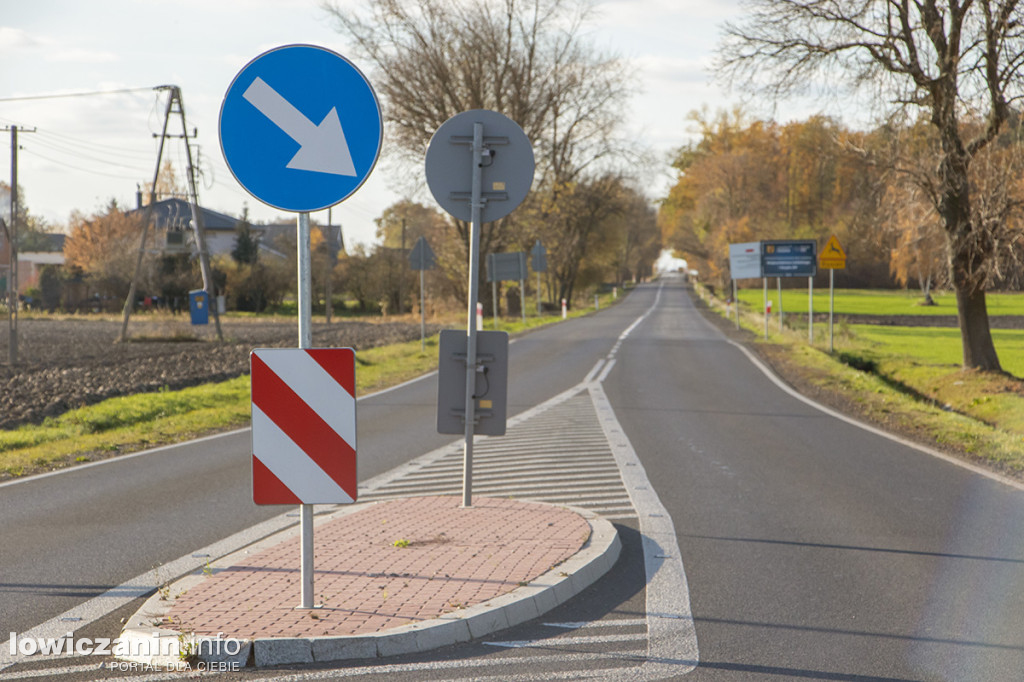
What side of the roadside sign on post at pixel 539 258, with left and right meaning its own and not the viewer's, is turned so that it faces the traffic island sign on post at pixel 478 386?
back

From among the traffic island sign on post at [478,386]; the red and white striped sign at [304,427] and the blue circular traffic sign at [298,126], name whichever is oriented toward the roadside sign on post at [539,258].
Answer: the traffic island sign on post at [478,386]

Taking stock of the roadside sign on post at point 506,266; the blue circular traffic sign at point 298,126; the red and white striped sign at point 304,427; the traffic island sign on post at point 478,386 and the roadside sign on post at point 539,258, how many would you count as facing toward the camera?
2

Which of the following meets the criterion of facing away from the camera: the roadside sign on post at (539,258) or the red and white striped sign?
the roadside sign on post

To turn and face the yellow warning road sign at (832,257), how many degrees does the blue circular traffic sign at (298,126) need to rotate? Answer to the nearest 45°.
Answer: approximately 135° to its left

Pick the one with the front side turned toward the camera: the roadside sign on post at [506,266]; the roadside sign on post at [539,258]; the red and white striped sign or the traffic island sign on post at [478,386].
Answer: the red and white striped sign

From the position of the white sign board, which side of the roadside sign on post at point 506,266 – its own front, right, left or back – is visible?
right

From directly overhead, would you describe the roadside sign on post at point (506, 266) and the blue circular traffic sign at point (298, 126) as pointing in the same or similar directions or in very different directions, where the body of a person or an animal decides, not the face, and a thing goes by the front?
very different directions

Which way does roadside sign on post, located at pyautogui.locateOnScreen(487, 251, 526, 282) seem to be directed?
away from the camera

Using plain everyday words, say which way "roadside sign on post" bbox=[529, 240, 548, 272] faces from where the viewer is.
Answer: facing away from the viewer

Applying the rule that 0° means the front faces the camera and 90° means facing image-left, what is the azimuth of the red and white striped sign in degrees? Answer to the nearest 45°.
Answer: approximately 0°

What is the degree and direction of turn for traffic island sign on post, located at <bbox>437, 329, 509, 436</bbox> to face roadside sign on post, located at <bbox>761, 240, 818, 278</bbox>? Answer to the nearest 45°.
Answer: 0° — it already faces it

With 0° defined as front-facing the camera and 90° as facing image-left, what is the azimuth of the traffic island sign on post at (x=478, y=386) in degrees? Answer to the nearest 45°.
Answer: approximately 180°
